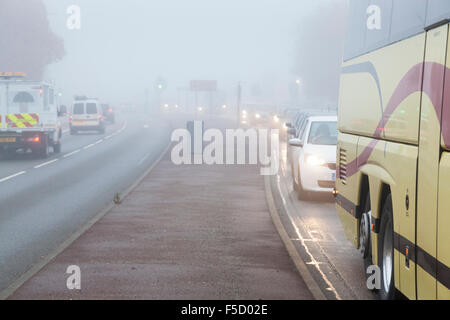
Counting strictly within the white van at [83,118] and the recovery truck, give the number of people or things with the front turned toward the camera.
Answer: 0

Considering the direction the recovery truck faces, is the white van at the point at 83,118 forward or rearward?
forward

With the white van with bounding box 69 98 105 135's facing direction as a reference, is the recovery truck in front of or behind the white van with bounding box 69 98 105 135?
behind

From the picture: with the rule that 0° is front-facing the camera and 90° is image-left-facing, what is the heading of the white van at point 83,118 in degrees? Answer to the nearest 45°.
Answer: approximately 180°

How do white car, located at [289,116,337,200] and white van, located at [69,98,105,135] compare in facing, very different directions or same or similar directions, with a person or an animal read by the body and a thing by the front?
very different directions

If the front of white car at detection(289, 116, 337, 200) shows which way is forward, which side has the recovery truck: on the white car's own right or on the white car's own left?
on the white car's own right

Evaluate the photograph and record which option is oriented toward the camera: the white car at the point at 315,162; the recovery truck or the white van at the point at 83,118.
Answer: the white car at the point at 315,162

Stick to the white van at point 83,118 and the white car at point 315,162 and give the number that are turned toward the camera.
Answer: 1

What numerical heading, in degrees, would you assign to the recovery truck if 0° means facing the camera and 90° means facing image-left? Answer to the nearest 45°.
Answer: approximately 180°

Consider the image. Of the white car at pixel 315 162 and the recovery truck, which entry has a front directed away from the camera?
the recovery truck

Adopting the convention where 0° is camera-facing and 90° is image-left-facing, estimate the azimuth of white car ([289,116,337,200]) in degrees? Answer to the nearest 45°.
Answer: approximately 0°

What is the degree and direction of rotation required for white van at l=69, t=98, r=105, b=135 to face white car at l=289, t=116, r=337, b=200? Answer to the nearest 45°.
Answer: approximately 180°
